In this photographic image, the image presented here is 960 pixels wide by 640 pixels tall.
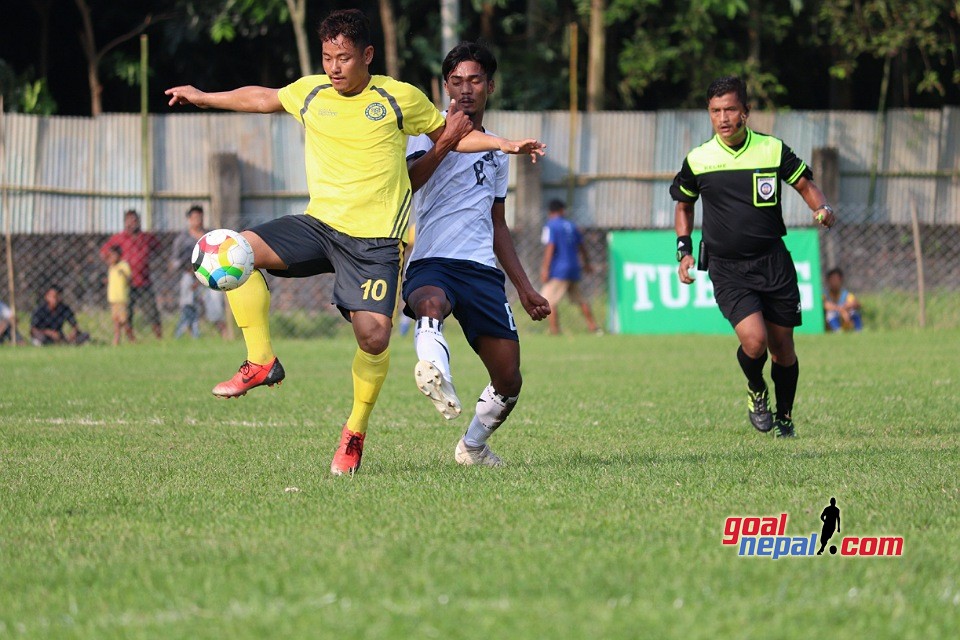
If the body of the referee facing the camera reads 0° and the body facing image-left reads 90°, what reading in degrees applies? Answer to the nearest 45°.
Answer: approximately 0°

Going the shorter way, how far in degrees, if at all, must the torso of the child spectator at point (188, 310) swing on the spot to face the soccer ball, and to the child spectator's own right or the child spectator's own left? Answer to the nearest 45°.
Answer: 0° — they already face it

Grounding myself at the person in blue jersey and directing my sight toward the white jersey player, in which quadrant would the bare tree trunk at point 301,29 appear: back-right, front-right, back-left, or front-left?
back-right

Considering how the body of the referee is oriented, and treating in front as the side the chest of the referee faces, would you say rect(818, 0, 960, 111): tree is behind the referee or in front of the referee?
behind

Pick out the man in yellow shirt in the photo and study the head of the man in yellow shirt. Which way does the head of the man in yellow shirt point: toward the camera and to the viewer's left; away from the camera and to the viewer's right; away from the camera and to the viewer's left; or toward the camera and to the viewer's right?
toward the camera and to the viewer's left

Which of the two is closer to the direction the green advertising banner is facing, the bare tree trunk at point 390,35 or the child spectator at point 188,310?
the child spectator

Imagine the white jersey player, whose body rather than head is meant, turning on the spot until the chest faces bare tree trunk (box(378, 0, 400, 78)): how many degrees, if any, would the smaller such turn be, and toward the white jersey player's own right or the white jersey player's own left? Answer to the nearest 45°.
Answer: approximately 180°

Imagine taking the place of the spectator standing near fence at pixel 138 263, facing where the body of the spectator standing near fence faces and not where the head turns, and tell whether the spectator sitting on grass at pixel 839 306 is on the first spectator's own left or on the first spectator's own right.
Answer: on the first spectator's own left

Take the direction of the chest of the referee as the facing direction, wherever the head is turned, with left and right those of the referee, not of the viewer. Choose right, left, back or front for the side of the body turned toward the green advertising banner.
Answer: back

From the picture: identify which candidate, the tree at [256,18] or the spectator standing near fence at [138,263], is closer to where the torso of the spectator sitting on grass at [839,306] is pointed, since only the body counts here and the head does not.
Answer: the spectator standing near fence

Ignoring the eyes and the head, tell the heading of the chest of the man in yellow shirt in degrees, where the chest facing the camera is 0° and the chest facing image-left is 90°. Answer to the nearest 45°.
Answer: approximately 45°

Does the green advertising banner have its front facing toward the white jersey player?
yes

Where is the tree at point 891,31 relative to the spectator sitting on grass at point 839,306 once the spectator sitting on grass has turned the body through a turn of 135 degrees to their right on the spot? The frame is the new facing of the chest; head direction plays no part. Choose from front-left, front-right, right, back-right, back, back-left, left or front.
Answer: front-right

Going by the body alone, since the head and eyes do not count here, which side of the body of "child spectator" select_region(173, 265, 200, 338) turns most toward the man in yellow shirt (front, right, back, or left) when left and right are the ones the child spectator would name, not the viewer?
front
